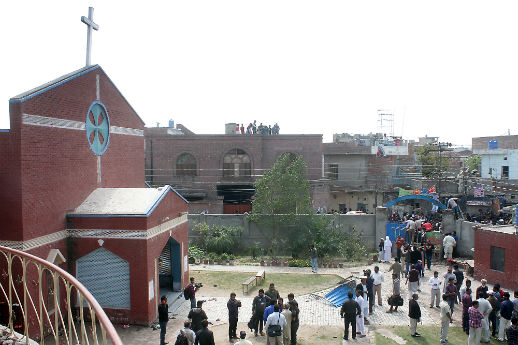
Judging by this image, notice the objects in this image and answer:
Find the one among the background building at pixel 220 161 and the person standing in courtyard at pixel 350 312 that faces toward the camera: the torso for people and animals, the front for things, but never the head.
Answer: the background building

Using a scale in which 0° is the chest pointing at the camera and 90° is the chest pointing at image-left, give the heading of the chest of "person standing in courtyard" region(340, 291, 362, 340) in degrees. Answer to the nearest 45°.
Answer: approximately 180°

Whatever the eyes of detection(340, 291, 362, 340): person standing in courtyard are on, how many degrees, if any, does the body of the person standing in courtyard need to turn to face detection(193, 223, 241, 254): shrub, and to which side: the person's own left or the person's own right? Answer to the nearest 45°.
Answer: approximately 45° to the person's own left

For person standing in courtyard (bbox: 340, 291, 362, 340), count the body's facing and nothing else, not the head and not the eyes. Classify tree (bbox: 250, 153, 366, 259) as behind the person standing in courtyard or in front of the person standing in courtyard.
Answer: in front

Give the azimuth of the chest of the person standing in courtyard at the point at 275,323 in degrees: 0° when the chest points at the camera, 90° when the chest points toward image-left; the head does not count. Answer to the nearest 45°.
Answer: approximately 180°

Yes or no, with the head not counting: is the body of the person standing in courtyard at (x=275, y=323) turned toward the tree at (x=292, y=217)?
yes

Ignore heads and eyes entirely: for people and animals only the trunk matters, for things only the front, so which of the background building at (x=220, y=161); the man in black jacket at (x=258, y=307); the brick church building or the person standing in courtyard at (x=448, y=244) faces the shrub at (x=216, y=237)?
the background building

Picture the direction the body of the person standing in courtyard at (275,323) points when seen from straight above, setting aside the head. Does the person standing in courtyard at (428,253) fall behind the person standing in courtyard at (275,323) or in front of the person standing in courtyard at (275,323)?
in front

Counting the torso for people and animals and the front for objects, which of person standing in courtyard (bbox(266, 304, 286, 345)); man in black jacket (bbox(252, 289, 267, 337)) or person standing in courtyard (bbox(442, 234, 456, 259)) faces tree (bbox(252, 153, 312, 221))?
person standing in courtyard (bbox(266, 304, 286, 345))

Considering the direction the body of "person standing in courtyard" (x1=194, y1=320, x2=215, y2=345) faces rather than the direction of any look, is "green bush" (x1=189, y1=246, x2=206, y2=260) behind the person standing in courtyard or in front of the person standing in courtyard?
in front
